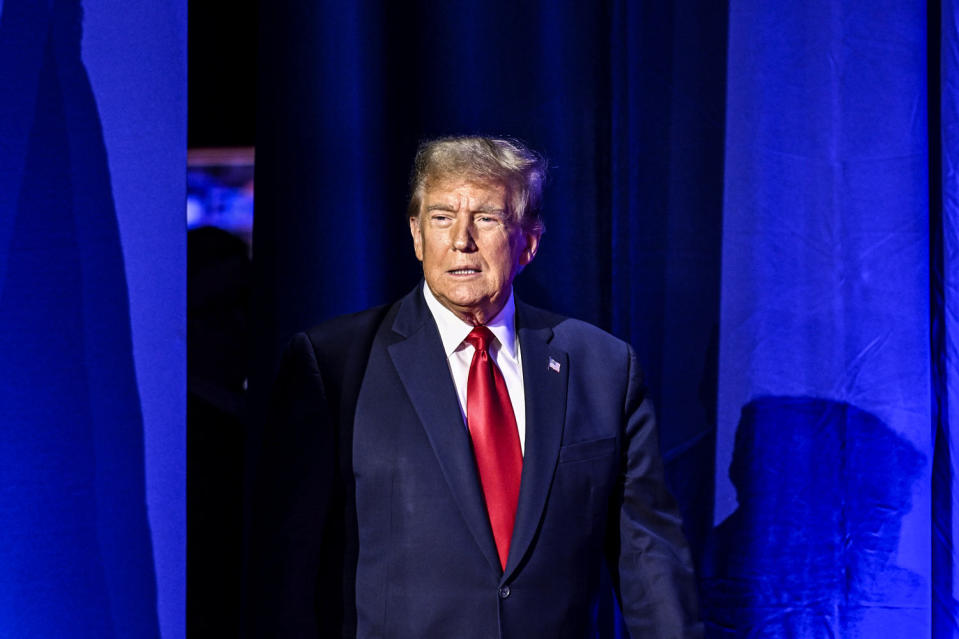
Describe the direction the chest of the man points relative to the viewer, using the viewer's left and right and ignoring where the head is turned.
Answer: facing the viewer
